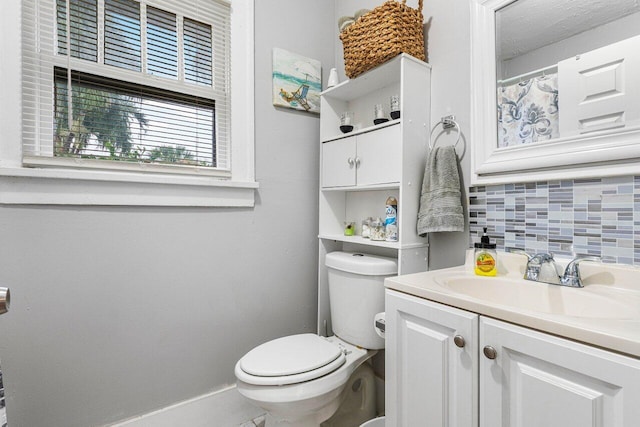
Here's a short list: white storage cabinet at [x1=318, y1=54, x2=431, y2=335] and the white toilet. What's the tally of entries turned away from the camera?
0

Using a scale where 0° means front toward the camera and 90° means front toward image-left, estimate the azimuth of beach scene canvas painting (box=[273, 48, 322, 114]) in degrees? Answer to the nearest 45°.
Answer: approximately 315°

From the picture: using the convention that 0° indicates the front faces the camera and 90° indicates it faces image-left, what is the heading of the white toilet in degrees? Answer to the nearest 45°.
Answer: approximately 45°

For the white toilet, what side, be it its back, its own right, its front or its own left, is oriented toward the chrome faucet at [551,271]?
left

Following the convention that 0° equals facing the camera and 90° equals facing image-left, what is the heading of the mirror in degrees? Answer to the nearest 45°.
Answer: approximately 45°

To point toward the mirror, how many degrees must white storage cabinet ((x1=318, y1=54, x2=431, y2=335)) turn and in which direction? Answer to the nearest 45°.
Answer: approximately 90° to its left

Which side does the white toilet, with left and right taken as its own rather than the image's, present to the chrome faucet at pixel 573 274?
left

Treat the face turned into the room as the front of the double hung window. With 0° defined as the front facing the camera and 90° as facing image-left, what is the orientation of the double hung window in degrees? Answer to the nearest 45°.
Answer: approximately 315°

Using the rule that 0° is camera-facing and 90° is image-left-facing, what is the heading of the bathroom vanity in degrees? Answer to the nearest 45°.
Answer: approximately 45°

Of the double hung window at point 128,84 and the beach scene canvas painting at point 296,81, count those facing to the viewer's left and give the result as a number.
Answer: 0
